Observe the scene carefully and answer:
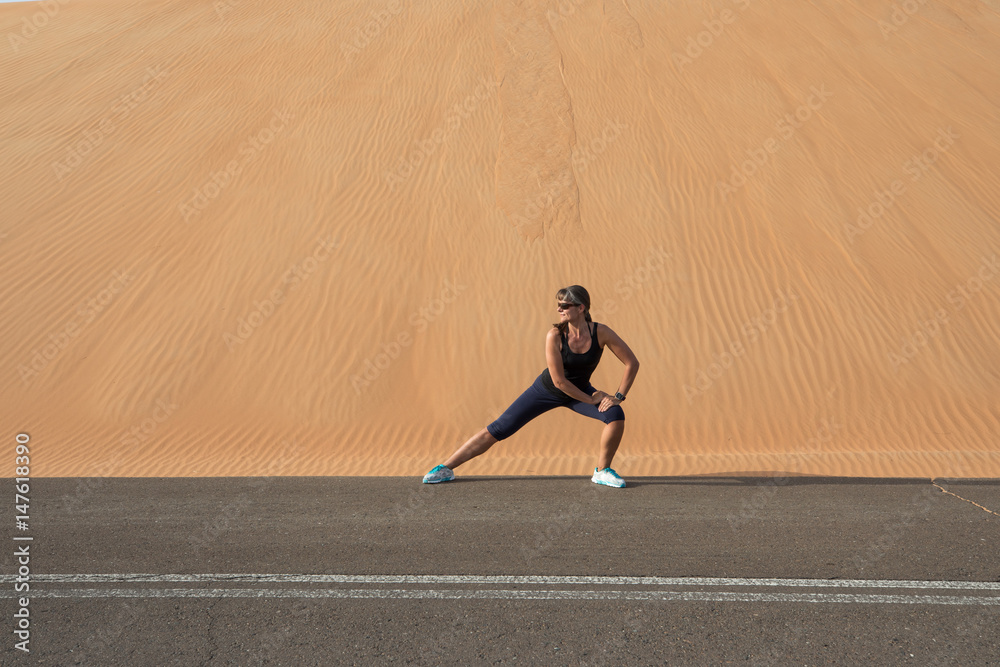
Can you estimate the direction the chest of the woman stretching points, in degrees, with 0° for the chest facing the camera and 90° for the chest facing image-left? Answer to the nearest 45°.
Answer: approximately 0°
